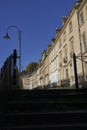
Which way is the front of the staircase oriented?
toward the camera
